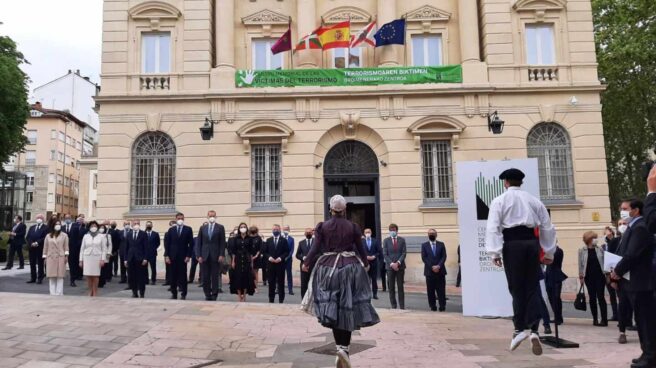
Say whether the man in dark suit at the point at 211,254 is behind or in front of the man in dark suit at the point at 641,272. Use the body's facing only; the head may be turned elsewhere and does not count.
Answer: in front

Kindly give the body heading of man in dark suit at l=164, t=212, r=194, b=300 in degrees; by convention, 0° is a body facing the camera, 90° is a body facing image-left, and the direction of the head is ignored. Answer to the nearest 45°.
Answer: approximately 0°

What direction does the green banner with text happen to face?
toward the camera

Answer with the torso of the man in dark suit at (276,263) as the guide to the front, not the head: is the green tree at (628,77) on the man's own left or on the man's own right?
on the man's own left

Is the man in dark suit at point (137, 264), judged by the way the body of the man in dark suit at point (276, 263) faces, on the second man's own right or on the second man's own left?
on the second man's own right

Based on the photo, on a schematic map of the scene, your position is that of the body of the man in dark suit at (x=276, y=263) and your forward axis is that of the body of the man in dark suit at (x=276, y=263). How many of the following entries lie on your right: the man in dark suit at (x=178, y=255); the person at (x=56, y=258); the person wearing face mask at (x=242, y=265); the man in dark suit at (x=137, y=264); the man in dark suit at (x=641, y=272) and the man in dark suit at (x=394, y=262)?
4

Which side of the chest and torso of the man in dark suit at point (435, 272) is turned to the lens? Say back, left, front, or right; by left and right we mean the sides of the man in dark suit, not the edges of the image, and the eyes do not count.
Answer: front

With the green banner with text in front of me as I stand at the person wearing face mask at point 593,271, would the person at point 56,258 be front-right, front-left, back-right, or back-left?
front-left

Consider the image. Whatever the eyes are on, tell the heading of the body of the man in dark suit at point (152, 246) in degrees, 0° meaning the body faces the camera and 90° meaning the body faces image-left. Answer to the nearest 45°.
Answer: approximately 0°

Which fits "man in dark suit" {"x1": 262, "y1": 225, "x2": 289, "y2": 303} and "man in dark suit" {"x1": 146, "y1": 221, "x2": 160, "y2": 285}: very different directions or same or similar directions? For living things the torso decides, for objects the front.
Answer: same or similar directions

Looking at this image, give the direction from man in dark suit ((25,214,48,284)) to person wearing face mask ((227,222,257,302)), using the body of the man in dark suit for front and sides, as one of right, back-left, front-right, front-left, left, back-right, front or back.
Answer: front-left

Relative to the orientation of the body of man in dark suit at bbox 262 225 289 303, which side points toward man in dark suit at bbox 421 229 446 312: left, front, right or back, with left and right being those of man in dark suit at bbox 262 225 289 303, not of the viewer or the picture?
left

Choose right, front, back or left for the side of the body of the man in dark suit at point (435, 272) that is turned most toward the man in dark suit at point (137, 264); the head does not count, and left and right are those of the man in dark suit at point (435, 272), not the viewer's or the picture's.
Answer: right

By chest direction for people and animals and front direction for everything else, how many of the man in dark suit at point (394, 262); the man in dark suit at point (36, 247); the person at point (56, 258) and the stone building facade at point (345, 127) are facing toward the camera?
4

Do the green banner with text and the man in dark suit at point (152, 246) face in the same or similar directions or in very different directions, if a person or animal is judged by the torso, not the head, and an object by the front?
same or similar directions

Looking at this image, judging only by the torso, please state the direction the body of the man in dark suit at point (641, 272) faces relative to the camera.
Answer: to the viewer's left
